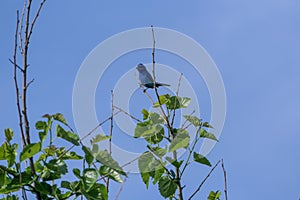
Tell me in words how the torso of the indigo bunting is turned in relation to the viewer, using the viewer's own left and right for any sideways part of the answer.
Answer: facing to the left of the viewer
